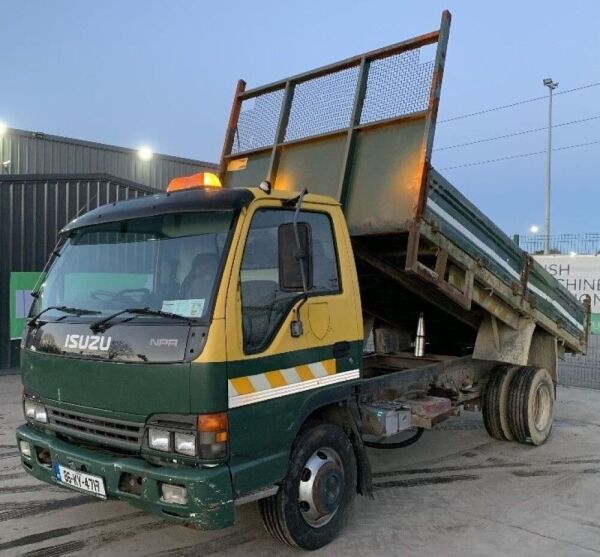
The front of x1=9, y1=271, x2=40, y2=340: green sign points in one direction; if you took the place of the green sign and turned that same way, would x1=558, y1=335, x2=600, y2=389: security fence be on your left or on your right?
on your left

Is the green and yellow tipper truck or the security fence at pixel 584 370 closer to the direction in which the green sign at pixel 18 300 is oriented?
the green and yellow tipper truck

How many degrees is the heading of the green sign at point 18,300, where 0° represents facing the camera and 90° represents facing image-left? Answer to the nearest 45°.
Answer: approximately 0°

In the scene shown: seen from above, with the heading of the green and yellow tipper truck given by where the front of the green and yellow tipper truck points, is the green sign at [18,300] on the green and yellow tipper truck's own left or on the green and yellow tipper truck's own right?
on the green and yellow tipper truck's own right

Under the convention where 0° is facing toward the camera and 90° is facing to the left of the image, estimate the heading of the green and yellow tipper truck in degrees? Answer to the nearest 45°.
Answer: approximately 45°

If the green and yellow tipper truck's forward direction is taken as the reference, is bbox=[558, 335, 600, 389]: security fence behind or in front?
behind

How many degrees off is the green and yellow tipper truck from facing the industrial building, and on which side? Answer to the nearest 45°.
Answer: approximately 90° to its right
